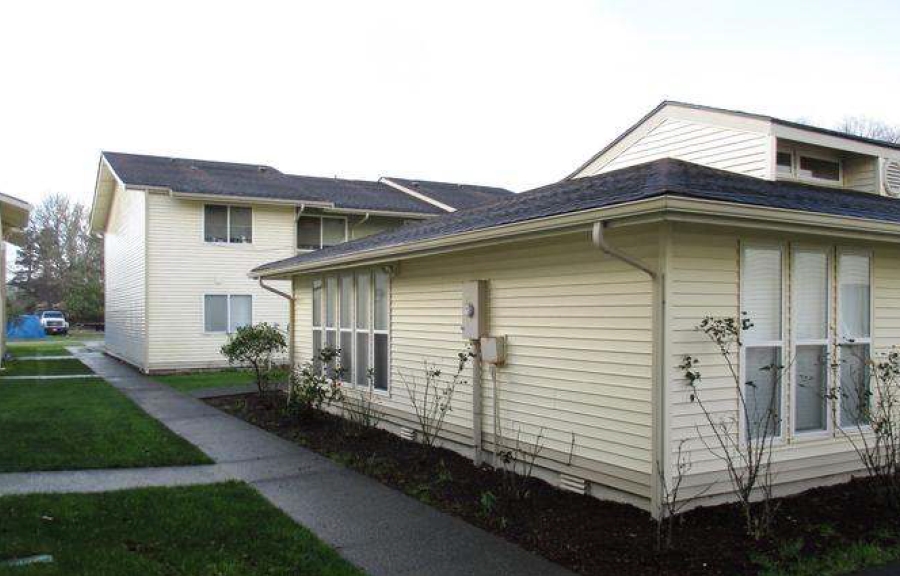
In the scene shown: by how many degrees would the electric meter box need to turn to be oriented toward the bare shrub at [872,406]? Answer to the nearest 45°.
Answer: approximately 135° to its left

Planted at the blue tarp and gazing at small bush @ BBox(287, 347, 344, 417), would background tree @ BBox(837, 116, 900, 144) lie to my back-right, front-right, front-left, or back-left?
front-left

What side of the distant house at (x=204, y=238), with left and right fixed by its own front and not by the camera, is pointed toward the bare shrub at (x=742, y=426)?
front

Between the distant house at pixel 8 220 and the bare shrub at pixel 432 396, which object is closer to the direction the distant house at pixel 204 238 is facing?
the bare shrub

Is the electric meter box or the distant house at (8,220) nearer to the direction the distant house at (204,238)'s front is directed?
the electric meter box

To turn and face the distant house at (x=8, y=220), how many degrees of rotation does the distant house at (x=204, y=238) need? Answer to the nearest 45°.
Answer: approximately 90° to its right

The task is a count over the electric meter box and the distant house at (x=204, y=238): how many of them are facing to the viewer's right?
0

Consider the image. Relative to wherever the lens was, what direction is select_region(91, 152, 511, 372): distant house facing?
facing the viewer

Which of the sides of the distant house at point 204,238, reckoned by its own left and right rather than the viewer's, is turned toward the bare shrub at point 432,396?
front

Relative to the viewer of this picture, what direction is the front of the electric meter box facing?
facing the viewer and to the left of the viewer

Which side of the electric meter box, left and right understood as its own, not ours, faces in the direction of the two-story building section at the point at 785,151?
back

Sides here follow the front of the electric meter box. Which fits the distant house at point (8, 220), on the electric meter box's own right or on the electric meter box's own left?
on the electric meter box's own right

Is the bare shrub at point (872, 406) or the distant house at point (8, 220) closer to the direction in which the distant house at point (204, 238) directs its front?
the bare shrub

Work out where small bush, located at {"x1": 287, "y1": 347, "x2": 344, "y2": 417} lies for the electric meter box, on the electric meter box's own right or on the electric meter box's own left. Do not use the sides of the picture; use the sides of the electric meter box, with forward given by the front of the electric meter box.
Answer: on the electric meter box's own right

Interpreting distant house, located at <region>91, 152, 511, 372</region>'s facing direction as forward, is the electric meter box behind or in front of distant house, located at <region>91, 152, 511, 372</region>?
in front

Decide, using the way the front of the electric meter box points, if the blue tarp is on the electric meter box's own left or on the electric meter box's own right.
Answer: on the electric meter box's own right
